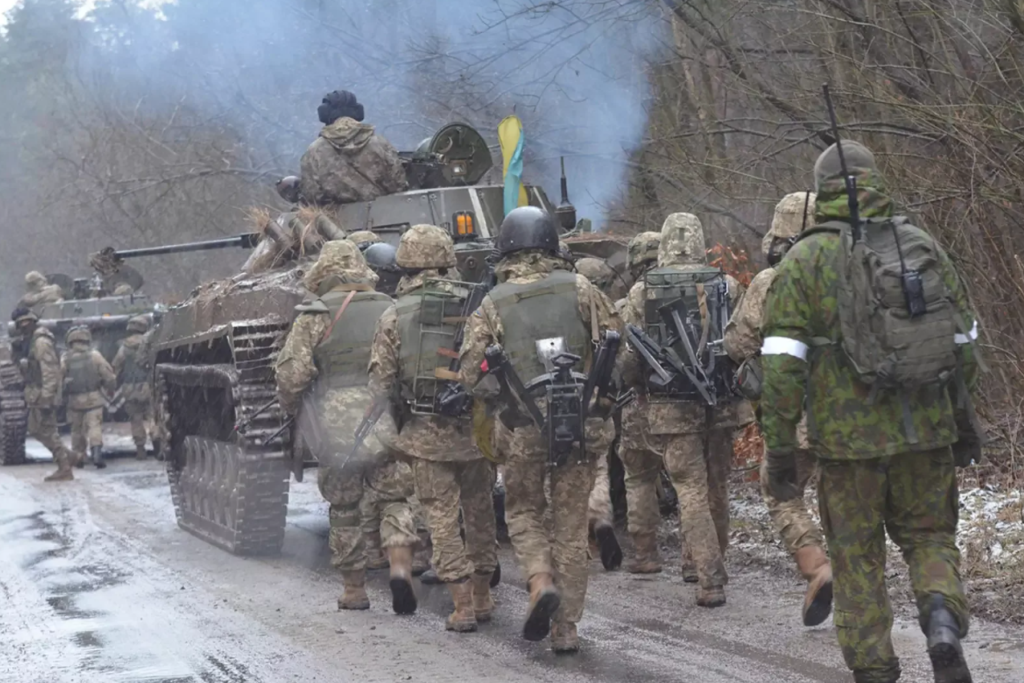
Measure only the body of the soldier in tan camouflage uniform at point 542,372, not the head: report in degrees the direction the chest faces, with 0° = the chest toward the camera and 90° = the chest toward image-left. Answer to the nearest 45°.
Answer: approximately 180°

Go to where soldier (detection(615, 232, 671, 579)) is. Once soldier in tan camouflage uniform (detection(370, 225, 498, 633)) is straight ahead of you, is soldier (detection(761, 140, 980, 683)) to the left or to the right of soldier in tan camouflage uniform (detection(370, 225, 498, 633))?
left

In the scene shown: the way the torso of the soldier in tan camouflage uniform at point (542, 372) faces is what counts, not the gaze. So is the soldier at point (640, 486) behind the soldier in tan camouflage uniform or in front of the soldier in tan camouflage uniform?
in front

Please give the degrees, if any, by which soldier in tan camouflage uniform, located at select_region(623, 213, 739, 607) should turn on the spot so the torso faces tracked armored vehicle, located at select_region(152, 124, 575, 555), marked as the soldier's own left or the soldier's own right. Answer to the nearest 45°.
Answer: approximately 45° to the soldier's own left

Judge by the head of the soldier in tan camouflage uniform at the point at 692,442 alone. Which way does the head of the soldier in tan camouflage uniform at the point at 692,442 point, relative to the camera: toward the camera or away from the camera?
away from the camera

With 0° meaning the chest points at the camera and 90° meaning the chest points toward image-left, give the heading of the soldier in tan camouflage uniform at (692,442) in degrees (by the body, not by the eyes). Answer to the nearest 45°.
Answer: approximately 180°

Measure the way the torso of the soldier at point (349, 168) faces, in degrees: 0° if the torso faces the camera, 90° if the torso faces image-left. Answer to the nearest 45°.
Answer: approximately 180°

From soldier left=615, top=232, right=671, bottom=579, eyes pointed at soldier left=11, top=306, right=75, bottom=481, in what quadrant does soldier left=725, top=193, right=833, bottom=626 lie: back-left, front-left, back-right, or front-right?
back-left

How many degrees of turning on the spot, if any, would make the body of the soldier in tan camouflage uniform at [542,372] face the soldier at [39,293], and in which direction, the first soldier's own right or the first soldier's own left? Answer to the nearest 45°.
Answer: approximately 45° to the first soldier's own left

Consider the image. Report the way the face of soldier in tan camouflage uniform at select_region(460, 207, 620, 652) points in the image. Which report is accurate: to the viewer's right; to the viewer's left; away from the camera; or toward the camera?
away from the camera
